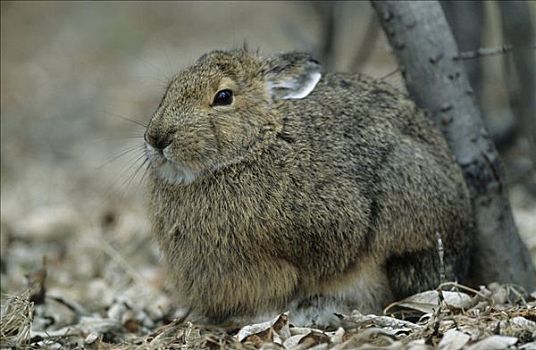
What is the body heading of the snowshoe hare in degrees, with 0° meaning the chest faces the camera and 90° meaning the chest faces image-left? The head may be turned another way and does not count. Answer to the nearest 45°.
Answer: approximately 90°
